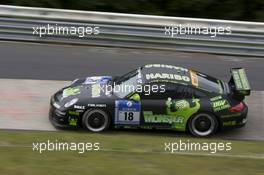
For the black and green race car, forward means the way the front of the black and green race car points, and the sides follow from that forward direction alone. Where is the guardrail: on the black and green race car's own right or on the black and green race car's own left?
on the black and green race car's own right

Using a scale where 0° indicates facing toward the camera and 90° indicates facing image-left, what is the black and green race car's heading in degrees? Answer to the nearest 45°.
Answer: approximately 90°
